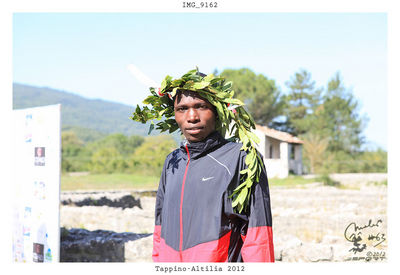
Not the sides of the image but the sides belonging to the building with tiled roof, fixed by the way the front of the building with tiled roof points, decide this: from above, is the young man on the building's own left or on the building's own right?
on the building's own right

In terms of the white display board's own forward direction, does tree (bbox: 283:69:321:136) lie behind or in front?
behind

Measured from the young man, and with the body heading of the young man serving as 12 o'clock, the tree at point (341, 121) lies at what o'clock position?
The tree is roughly at 5 o'clock from the young man.

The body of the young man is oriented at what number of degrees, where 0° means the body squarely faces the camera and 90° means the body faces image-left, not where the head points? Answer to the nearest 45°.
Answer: approximately 45°

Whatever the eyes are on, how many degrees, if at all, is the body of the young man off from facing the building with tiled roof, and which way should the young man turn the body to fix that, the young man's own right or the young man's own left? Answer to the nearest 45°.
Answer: approximately 135° to the young man's own right

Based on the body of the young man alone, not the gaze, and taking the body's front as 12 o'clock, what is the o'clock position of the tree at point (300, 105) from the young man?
The tree is roughly at 5 o'clock from the young man.

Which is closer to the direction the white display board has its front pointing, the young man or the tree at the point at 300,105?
the young man
